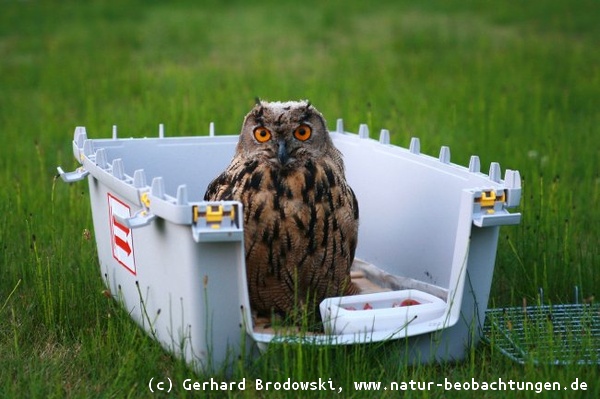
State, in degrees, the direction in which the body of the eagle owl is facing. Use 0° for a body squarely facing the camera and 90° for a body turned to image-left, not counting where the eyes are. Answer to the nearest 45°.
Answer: approximately 0°

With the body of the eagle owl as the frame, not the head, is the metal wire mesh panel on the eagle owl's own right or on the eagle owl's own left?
on the eagle owl's own left
